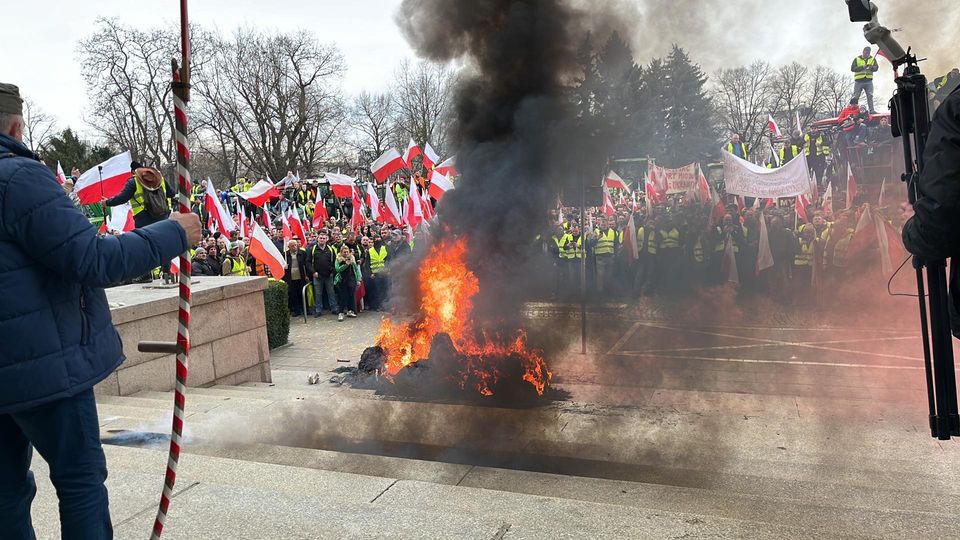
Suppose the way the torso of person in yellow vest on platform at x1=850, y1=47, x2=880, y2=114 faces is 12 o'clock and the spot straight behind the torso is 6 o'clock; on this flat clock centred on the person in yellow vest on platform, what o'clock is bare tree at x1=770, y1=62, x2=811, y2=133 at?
The bare tree is roughly at 5 o'clock from the person in yellow vest on platform.

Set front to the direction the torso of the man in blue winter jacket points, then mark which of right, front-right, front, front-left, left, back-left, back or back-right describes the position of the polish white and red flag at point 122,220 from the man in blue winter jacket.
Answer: front-left

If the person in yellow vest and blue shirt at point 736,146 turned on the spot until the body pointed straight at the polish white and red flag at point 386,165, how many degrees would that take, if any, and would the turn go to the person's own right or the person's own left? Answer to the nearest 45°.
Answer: approximately 90° to the person's own right

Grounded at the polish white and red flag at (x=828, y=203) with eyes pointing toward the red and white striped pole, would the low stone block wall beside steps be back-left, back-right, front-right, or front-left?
front-right

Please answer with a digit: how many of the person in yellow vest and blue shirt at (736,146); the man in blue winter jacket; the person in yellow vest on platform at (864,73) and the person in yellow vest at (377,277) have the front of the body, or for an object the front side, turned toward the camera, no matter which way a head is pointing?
3

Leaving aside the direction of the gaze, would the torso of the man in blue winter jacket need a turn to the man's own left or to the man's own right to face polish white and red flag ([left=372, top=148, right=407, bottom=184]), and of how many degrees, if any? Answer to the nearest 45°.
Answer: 0° — they already face it

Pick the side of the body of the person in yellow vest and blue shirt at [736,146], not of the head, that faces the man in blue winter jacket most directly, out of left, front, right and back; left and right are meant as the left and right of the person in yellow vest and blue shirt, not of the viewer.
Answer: front

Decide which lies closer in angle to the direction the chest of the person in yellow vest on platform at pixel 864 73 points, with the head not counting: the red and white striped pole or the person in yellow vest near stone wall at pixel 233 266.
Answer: the red and white striped pole

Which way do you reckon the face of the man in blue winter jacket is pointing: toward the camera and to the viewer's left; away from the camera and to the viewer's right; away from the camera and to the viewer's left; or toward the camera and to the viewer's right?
away from the camera and to the viewer's right

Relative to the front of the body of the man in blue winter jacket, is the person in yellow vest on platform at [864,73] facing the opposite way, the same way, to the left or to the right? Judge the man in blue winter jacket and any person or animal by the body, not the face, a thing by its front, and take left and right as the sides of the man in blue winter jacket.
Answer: the opposite way

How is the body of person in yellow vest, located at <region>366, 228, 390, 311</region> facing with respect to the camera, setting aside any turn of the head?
toward the camera

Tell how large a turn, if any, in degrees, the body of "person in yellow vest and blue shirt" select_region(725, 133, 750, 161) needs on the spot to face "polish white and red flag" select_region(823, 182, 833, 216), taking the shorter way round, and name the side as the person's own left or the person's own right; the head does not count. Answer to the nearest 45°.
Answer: approximately 45° to the person's own left

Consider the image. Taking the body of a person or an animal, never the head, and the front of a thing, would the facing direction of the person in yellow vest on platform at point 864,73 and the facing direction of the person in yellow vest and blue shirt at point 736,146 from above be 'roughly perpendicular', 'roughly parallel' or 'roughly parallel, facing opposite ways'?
roughly parallel

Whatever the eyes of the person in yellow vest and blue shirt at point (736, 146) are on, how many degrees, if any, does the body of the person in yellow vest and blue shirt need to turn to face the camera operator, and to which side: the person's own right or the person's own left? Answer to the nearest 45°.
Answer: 0° — they already face them

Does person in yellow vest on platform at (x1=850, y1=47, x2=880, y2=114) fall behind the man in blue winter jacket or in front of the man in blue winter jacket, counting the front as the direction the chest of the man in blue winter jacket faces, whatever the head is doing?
in front

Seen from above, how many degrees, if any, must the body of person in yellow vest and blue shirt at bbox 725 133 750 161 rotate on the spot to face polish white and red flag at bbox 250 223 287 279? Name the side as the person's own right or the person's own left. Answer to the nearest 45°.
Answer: approximately 45° to the person's own right

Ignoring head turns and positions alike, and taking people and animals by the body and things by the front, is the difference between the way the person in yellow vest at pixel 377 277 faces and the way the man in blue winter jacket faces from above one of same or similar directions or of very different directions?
very different directions

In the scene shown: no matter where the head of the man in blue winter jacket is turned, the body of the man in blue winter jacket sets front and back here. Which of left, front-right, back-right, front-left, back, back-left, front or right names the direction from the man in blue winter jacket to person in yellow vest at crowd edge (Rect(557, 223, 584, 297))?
front

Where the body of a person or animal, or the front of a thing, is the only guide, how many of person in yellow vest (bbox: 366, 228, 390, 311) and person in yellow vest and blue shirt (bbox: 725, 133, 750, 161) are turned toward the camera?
2
